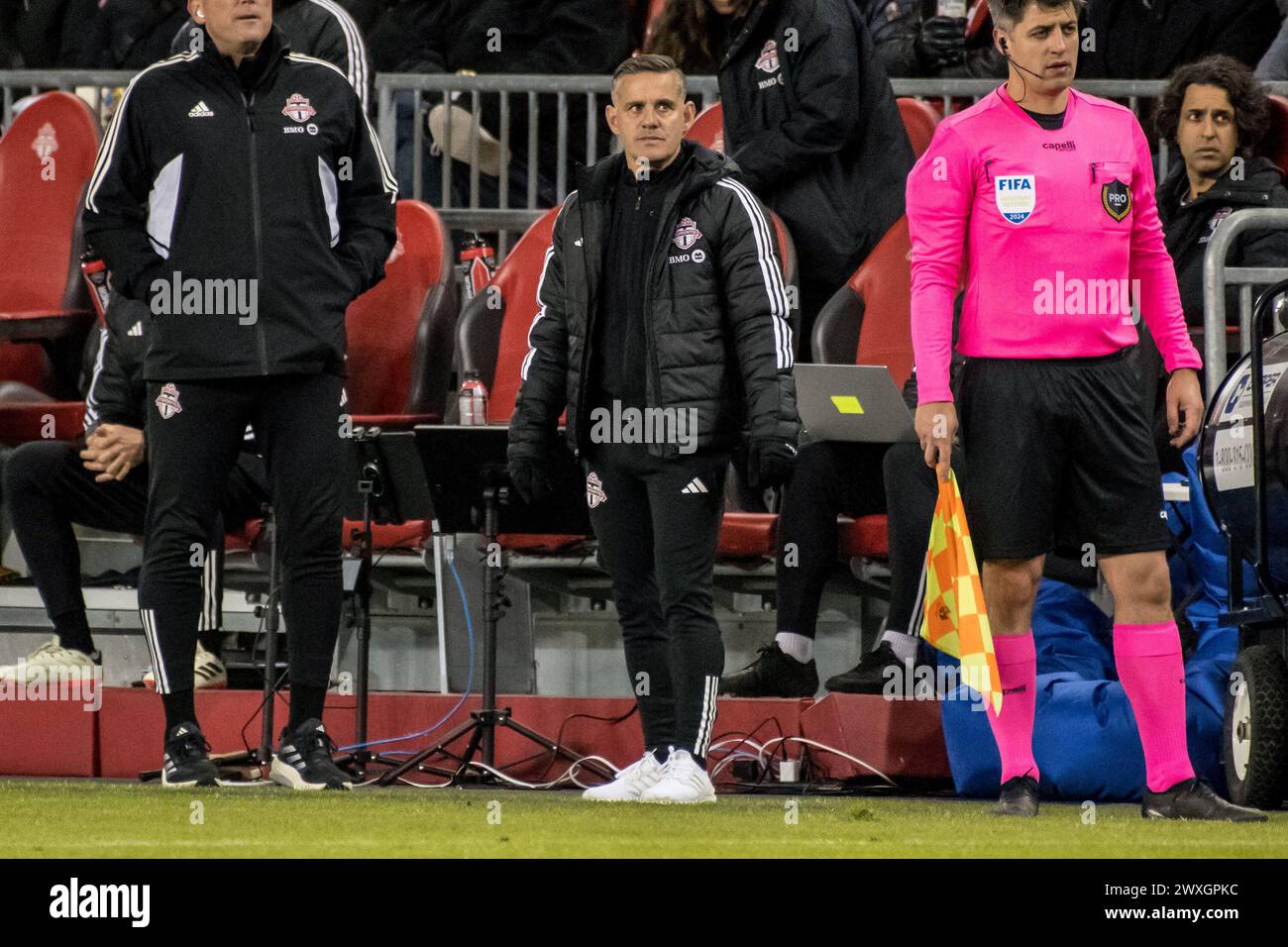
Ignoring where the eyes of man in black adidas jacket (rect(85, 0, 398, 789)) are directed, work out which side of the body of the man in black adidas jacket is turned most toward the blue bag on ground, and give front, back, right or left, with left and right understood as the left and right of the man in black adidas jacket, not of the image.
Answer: left

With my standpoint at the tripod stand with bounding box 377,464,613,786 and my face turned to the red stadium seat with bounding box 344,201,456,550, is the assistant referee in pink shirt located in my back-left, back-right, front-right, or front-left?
back-right

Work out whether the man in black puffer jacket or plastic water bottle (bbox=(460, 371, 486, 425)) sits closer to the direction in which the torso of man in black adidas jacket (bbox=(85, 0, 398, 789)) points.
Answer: the man in black puffer jacket

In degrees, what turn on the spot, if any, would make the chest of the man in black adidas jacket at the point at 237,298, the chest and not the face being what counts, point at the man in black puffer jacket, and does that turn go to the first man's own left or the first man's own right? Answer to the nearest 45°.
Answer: approximately 90° to the first man's own left

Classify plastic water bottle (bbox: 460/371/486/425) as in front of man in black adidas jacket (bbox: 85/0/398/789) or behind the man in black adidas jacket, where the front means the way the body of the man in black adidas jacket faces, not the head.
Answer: behind

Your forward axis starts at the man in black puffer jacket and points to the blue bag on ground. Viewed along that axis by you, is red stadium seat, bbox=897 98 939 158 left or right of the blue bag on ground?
left

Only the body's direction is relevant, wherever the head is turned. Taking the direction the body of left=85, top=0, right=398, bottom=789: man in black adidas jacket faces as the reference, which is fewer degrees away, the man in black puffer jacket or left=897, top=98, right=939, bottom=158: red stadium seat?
the man in black puffer jacket

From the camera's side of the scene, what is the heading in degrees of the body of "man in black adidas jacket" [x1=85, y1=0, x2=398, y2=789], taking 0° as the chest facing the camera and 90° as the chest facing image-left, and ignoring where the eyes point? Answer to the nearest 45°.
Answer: approximately 0°

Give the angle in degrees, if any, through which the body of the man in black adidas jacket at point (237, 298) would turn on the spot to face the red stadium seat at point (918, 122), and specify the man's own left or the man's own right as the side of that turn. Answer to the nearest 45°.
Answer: approximately 135° to the man's own left

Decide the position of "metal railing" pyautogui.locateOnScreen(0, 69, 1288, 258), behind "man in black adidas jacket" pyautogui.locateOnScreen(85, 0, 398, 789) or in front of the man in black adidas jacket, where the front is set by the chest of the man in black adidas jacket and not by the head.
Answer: behind

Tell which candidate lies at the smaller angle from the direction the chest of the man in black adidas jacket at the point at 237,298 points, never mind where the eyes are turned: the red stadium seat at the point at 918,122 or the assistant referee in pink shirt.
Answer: the assistant referee in pink shirt
